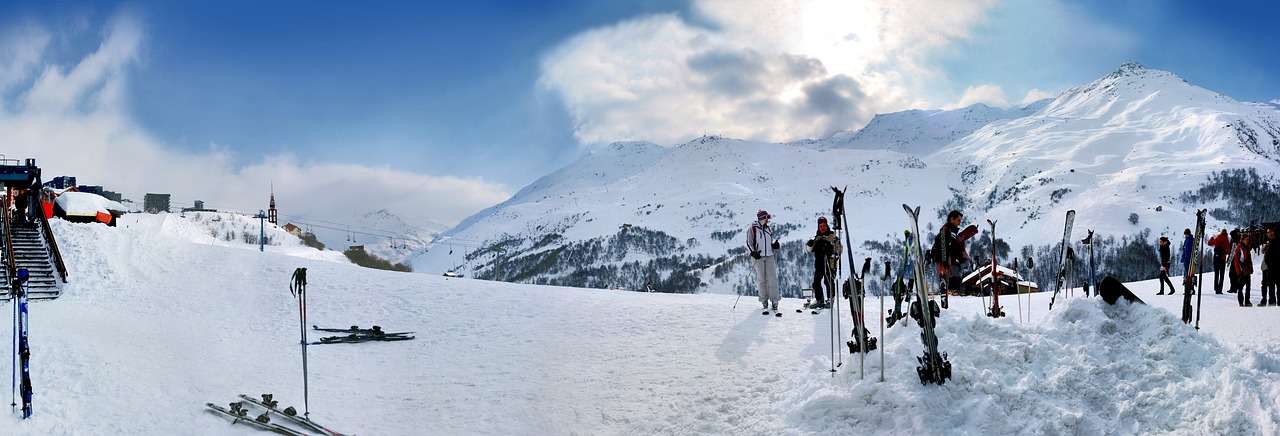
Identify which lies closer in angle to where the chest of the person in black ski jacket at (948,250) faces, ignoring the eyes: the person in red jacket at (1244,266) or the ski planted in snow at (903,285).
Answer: the person in red jacket

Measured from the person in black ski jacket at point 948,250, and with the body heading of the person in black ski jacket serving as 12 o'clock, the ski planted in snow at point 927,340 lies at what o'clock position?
The ski planted in snow is roughly at 3 o'clock from the person in black ski jacket.

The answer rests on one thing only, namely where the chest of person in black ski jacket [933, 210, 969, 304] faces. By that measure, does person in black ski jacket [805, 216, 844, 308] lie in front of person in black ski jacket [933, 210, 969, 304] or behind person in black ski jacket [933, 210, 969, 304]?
behind

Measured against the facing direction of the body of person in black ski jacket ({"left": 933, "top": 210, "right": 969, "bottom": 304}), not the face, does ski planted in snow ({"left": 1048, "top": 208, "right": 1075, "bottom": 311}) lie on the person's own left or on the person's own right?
on the person's own left

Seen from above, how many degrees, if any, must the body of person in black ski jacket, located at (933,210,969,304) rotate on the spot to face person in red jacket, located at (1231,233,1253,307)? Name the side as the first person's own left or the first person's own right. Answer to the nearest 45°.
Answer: approximately 45° to the first person's own left

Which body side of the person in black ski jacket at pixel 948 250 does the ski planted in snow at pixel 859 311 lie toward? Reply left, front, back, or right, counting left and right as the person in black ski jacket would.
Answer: right

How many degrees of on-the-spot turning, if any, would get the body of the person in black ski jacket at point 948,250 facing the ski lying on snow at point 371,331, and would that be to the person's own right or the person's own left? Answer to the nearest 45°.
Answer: approximately 180°

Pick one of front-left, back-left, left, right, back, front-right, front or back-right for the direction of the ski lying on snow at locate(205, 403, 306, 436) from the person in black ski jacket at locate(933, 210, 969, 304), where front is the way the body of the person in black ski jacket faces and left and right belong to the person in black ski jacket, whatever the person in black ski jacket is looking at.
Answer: back-right

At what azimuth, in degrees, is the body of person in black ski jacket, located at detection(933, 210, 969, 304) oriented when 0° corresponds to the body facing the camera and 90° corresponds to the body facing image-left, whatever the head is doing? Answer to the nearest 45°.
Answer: approximately 270°
